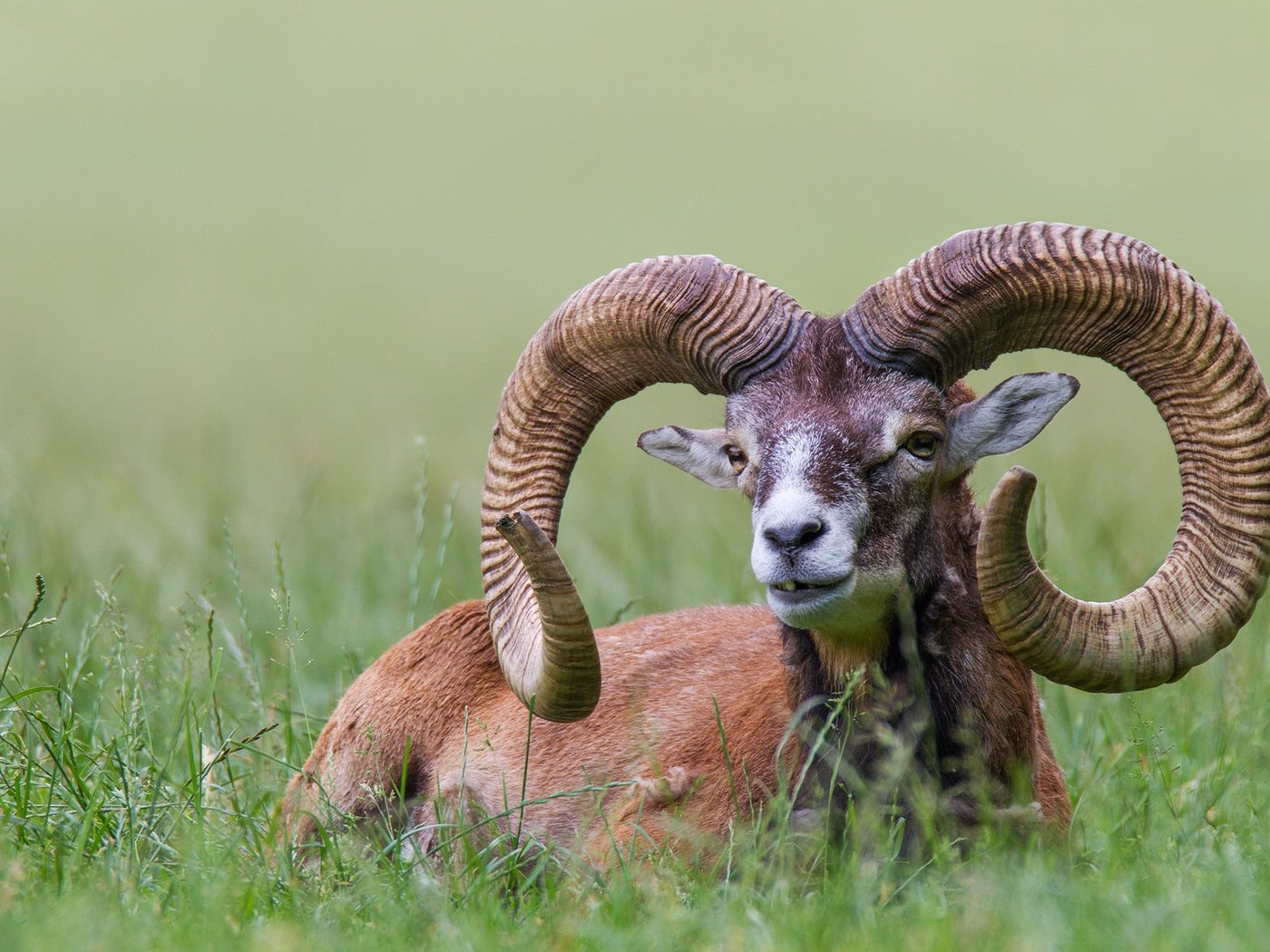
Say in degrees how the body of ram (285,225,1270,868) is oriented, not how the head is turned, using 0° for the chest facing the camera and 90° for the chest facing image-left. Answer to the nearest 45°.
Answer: approximately 315°
